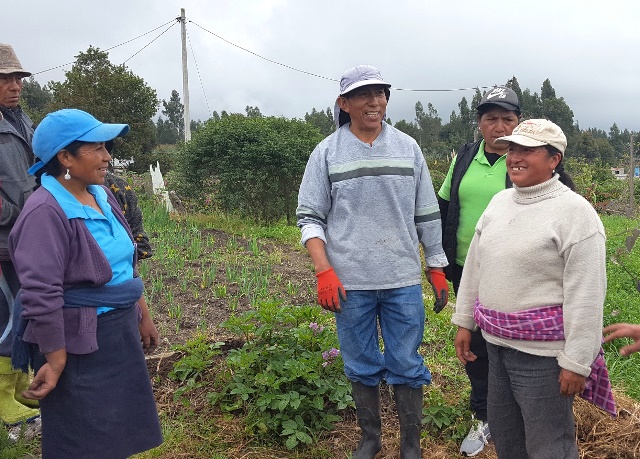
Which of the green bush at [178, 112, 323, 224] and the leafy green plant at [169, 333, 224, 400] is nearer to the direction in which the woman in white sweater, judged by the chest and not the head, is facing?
the leafy green plant

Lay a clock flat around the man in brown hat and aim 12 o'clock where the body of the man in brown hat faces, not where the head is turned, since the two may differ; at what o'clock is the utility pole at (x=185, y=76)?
The utility pole is roughly at 8 o'clock from the man in brown hat.

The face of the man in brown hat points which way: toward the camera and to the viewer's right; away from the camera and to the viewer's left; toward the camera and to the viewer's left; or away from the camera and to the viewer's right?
toward the camera and to the viewer's right

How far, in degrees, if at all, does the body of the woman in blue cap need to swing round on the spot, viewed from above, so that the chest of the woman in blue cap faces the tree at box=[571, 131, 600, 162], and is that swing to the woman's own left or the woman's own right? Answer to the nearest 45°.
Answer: approximately 90° to the woman's own left

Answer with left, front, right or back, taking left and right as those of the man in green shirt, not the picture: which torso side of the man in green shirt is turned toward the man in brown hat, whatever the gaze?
right

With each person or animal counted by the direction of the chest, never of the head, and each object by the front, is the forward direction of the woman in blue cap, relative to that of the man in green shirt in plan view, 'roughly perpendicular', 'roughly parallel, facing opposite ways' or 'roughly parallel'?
roughly perpendicular

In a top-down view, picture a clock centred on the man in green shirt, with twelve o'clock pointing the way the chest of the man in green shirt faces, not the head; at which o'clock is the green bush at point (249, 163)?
The green bush is roughly at 5 o'clock from the man in green shirt.

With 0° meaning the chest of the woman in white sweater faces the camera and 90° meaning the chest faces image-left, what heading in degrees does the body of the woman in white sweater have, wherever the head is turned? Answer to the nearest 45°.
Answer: approximately 45°

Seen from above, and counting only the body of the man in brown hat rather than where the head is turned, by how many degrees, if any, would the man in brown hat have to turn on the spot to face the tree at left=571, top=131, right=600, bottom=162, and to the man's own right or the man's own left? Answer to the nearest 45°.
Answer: approximately 90° to the man's own left

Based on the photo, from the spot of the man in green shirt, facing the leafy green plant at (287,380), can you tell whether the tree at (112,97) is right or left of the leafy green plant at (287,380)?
right
